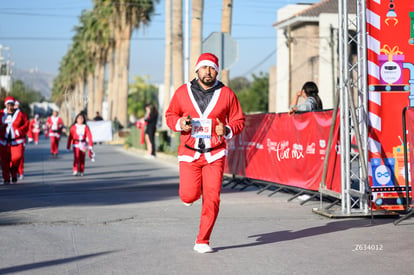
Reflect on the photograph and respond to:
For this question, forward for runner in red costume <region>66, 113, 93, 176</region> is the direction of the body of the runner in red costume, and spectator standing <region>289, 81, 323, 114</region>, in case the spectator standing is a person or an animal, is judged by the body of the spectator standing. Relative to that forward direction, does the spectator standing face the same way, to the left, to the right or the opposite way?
to the right

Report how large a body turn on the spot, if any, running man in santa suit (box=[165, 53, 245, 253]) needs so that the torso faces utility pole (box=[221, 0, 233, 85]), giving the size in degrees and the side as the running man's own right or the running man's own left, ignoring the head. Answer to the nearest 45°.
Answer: approximately 180°

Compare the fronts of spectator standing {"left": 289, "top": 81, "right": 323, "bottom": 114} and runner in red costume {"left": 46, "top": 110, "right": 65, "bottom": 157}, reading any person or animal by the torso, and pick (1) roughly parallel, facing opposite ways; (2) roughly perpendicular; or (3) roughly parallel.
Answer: roughly perpendicular

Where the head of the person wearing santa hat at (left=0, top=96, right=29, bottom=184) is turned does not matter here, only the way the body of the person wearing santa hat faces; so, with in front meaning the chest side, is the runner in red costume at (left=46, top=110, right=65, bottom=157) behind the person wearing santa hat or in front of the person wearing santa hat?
behind

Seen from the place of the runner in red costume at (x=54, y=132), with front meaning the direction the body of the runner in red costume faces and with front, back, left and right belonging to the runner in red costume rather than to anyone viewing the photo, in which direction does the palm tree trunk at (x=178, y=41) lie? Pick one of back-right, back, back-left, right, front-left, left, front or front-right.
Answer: left

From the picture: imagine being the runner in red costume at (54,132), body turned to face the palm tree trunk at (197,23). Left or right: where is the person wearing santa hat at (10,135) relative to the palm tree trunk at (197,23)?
right

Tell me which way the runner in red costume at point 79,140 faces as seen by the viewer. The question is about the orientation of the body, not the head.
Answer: toward the camera

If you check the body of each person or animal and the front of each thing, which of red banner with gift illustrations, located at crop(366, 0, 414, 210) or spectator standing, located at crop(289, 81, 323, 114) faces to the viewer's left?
the spectator standing

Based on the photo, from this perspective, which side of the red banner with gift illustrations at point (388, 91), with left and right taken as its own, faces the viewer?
front

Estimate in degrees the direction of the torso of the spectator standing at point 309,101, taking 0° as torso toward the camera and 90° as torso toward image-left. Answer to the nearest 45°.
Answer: approximately 90°

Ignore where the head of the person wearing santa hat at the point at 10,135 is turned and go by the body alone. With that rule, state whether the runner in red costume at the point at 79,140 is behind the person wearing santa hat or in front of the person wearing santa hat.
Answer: behind

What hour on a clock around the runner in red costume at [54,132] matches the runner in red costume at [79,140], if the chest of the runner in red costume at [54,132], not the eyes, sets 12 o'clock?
the runner in red costume at [79,140] is roughly at 12 o'clock from the runner in red costume at [54,132].

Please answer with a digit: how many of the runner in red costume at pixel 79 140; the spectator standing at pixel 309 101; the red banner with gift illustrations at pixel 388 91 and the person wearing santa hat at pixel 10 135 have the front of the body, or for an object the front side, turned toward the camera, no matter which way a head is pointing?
3

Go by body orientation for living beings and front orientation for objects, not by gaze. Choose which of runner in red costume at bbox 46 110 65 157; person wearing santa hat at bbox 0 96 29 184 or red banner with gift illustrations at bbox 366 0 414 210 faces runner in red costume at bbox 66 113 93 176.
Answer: runner in red costume at bbox 46 110 65 157

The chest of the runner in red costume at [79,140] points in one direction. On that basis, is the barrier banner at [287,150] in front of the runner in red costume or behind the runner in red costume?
in front

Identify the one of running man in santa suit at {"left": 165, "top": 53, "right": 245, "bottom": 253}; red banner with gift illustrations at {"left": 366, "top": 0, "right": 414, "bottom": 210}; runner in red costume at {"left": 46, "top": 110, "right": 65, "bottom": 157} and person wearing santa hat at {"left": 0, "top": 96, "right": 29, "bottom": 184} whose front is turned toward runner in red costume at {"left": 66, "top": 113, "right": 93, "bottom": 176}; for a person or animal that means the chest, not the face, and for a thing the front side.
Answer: runner in red costume at {"left": 46, "top": 110, "right": 65, "bottom": 157}
